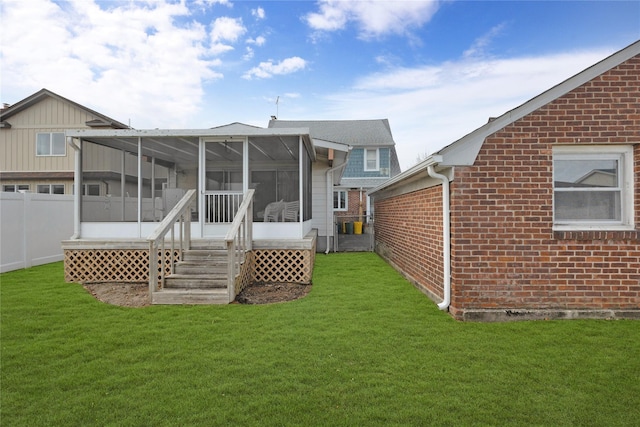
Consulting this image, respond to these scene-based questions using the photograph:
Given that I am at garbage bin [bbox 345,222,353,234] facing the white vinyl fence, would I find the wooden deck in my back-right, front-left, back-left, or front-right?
front-left

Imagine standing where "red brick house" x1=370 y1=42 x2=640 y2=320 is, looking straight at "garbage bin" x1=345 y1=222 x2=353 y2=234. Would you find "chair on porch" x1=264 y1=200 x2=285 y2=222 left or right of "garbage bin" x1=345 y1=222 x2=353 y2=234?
left

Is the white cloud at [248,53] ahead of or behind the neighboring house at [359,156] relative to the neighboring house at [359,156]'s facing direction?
ahead
